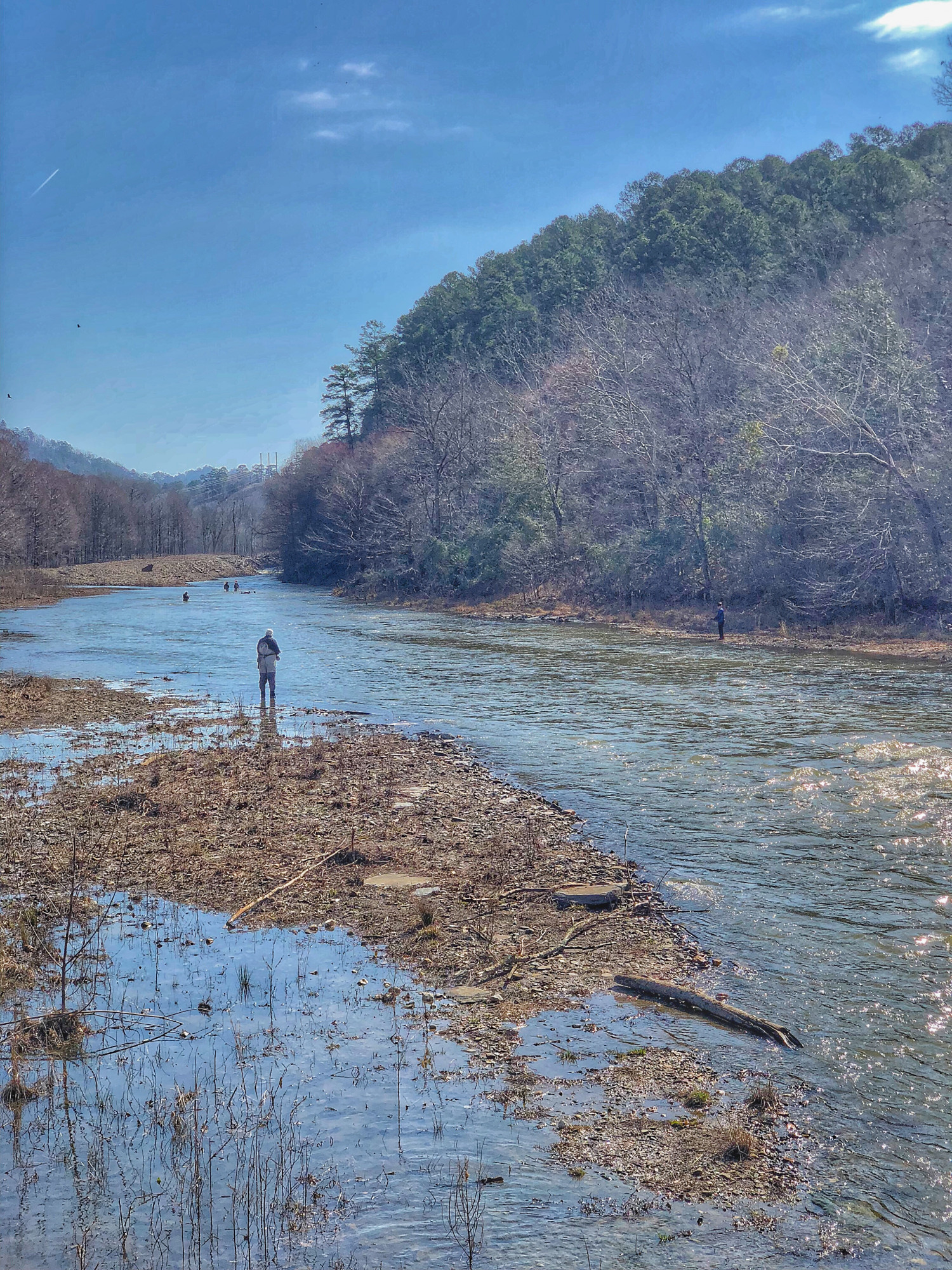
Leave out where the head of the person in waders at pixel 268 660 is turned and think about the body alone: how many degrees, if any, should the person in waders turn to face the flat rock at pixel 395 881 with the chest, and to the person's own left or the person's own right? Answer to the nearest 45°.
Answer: approximately 135° to the person's own right

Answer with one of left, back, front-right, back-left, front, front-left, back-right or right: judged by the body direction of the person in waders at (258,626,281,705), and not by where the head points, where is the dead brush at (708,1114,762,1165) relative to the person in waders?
back-right

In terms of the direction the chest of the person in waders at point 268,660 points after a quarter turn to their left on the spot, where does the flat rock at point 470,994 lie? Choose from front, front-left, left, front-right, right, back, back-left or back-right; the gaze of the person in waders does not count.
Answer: back-left

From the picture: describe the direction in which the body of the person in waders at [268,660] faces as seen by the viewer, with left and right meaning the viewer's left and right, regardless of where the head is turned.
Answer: facing away from the viewer and to the right of the viewer

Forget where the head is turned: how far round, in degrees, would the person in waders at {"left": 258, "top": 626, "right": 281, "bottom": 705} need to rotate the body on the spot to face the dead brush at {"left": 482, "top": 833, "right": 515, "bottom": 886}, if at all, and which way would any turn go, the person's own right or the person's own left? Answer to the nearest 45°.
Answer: approximately 135° to the person's own right

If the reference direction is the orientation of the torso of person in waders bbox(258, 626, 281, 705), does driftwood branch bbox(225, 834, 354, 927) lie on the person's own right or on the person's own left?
on the person's own right

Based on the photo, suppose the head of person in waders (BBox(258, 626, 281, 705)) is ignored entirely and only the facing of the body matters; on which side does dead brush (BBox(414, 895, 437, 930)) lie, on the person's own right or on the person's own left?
on the person's own right

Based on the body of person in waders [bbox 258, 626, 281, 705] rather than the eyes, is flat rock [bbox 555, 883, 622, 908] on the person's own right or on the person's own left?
on the person's own right

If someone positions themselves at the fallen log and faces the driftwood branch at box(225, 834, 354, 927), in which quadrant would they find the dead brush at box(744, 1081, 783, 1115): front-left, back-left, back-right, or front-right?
back-left
